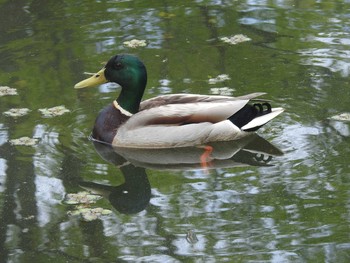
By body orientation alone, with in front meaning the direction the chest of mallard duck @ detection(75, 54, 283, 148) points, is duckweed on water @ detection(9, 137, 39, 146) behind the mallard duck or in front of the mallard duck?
in front

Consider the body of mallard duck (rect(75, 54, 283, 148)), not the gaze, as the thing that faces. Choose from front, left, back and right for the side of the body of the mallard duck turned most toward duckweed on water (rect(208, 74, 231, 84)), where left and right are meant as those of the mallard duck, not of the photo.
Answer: right

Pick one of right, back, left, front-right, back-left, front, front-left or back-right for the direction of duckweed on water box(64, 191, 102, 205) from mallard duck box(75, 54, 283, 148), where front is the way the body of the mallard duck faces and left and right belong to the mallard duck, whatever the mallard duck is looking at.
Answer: front-left

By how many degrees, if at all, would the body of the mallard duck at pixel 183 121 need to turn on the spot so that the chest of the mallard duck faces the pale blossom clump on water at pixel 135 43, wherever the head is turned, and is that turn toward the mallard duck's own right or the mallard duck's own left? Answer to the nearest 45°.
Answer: approximately 90° to the mallard duck's own right

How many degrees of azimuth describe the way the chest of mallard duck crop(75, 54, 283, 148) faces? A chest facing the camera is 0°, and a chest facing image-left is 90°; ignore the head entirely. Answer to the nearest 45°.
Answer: approximately 90°

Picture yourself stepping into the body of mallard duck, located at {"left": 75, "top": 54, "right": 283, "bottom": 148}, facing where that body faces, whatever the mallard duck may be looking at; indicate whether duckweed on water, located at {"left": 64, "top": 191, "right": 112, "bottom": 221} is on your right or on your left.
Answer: on your left

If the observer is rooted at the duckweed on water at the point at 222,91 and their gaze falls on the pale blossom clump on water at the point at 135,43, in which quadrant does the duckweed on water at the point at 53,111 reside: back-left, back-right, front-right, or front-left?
front-left

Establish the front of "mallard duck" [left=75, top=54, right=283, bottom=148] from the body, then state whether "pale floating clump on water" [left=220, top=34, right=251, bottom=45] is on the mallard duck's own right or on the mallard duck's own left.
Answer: on the mallard duck's own right

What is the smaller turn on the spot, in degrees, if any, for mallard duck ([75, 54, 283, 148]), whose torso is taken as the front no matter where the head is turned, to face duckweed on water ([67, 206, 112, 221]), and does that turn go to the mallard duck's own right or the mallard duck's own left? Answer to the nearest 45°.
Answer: approximately 45° to the mallard duck's own left

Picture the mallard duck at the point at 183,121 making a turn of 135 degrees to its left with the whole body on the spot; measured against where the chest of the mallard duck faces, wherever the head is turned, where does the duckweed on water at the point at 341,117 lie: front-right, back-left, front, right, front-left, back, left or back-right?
front-left

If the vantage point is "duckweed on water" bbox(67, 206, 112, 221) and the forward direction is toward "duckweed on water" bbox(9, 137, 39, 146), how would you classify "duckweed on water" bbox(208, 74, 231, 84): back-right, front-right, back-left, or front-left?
front-right
